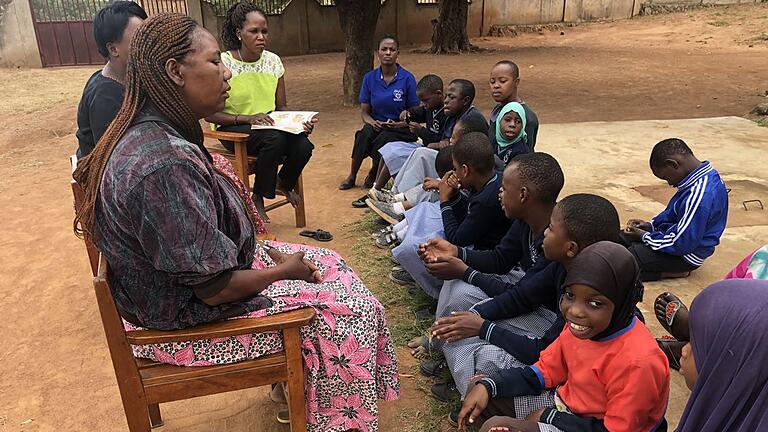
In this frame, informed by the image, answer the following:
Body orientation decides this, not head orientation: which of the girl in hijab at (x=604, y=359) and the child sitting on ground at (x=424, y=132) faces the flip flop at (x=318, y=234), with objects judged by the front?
the child sitting on ground

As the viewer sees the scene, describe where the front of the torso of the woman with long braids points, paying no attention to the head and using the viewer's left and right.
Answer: facing to the right of the viewer

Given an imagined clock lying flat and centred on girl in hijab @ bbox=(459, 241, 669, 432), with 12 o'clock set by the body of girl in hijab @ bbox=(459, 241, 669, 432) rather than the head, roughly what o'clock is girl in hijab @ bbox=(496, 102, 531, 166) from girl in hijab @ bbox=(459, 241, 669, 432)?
girl in hijab @ bbox=(496, 102, 531, 166) is roughly at 4 o'clock from girl in hijab @ bbox=(459, 241, 669, 432).

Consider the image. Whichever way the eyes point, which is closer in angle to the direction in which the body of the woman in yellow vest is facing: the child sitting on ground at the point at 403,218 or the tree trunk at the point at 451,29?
the child sitting on ground

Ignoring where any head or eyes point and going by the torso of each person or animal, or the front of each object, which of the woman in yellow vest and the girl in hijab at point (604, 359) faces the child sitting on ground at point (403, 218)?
the woman in yellow vest

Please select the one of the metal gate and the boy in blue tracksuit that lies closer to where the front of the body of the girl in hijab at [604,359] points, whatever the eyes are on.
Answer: the metal gate

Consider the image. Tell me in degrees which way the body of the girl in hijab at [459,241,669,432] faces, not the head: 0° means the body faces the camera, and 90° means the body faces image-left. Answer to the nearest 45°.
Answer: approximately 45°

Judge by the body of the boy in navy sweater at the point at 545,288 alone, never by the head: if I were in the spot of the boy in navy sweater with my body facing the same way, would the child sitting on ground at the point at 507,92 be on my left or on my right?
on my right

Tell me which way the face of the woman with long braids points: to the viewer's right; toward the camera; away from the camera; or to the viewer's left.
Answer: to the viewer's right

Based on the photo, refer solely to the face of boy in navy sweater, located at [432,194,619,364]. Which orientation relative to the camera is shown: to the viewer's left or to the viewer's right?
to the viewer's left
